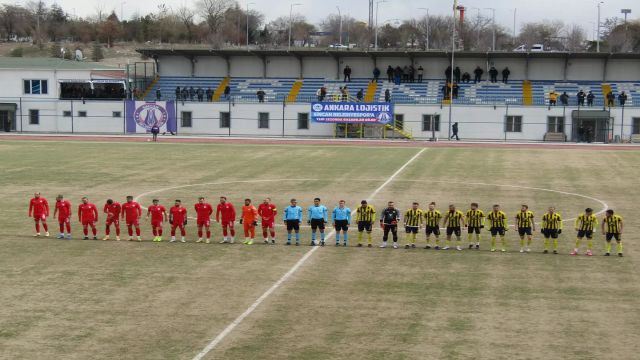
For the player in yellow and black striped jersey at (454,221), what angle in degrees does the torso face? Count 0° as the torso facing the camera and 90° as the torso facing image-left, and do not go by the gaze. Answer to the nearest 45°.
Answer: approximately 0°

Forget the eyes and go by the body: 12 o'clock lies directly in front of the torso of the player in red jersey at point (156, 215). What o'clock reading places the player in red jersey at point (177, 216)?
the player in red jersey at point (177, 216) is roughly at 10 o'clock from the player in red jersey at point (156, 215).

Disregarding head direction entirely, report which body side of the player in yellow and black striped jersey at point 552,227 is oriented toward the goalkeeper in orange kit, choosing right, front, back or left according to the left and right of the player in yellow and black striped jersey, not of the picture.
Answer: right

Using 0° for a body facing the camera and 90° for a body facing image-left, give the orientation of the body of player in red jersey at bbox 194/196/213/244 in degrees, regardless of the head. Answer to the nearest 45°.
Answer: approximately 0°

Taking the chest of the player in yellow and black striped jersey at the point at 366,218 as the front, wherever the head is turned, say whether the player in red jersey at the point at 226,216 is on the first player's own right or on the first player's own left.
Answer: on the first player's own right

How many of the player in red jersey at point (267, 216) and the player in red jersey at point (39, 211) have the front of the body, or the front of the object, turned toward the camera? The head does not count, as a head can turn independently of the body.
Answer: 2

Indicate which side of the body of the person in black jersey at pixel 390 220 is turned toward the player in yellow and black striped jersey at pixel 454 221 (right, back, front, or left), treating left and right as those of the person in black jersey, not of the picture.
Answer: left

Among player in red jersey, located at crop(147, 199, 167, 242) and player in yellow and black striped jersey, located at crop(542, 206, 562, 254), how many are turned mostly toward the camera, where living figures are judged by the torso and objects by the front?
2

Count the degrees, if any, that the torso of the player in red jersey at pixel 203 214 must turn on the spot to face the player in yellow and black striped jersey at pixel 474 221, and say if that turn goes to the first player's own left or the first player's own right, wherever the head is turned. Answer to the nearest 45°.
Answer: approximately 90° to the first player's own left
